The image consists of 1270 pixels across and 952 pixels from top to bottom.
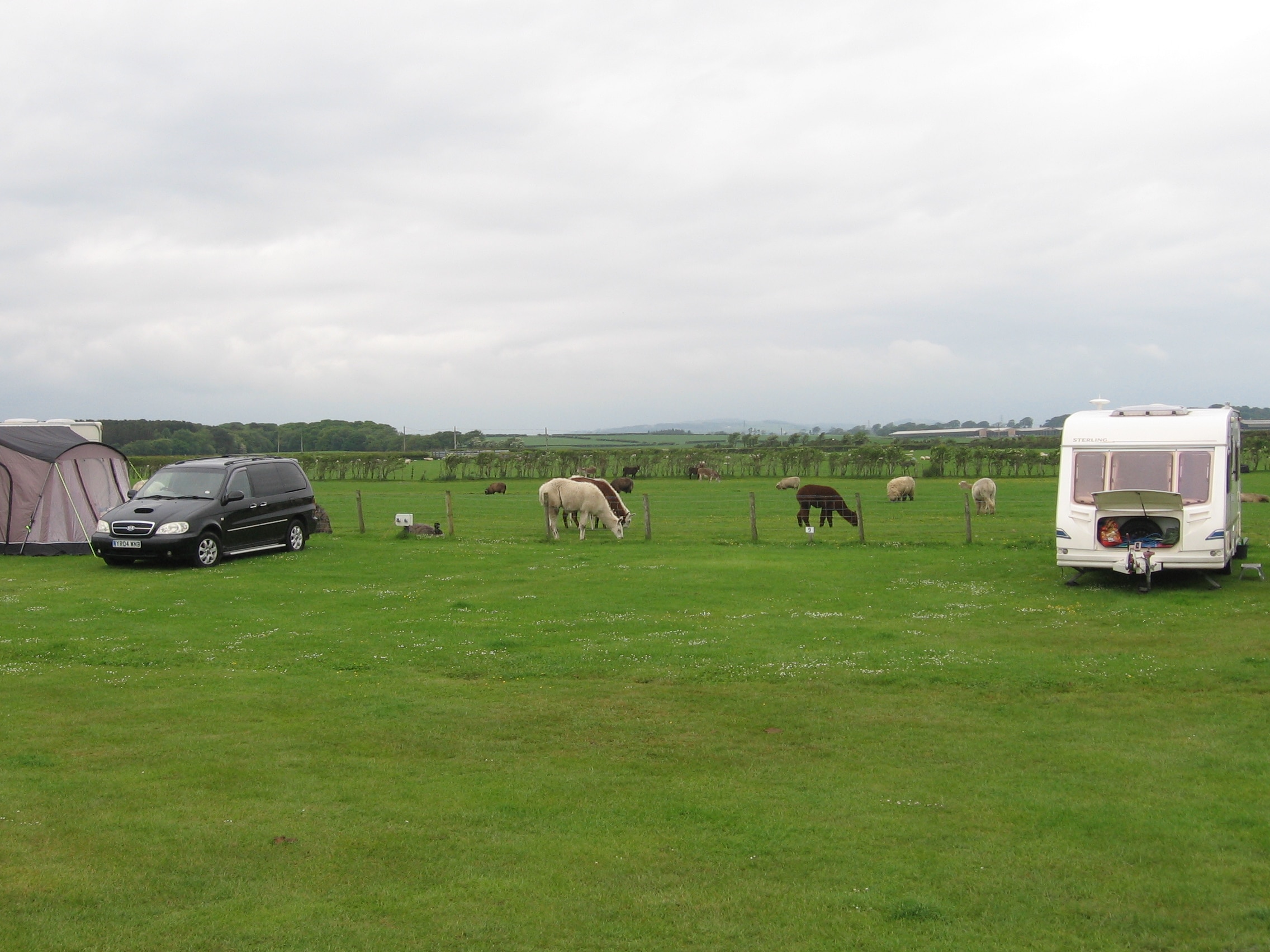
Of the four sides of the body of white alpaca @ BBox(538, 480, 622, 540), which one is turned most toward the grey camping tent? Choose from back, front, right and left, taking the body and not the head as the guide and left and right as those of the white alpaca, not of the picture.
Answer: back

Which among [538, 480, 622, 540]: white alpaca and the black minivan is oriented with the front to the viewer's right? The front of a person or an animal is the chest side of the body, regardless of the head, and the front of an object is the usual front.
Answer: the white alpaca

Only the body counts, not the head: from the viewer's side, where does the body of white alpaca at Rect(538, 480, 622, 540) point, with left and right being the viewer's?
facing to the right of the viewer

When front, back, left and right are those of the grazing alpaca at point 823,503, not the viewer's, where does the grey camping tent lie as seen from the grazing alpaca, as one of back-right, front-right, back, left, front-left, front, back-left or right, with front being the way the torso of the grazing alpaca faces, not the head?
back-right

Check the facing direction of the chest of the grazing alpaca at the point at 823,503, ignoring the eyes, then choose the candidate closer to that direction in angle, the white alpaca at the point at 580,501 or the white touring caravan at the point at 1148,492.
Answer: the white touring caravan

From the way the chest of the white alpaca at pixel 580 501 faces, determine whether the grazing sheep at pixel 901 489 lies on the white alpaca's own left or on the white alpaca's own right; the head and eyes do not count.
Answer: on the white alpaca's own left

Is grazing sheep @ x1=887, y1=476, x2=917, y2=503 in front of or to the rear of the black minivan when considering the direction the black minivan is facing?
to the rear

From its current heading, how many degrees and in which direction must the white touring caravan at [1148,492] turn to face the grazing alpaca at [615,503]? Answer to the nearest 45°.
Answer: approximately 135° to its right

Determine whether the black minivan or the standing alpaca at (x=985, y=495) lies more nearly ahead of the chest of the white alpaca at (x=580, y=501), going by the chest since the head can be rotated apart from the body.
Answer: the standing alpaca

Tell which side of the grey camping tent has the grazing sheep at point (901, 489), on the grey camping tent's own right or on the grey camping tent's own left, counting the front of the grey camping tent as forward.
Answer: on the grey camping tent's own left

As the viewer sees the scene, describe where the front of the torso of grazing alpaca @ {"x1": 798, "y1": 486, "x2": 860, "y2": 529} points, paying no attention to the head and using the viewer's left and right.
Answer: facing to the right of the viewer

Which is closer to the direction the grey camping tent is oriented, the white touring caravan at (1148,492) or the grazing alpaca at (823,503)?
the white touring caravan

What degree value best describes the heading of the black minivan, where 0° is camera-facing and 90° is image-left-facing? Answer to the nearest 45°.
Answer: approximately 45°

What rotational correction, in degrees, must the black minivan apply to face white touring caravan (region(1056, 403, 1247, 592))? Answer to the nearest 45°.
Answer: approximately 90° to its left
